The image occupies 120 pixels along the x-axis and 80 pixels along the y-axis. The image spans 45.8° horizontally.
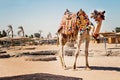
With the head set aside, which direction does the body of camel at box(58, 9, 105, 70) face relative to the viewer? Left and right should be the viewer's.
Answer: facing the viewer and to the right of the viewer
